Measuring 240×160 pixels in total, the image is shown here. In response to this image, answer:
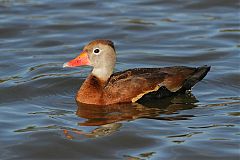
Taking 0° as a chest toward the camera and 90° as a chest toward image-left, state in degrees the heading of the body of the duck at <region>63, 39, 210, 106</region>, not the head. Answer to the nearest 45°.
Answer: approximately 90°
